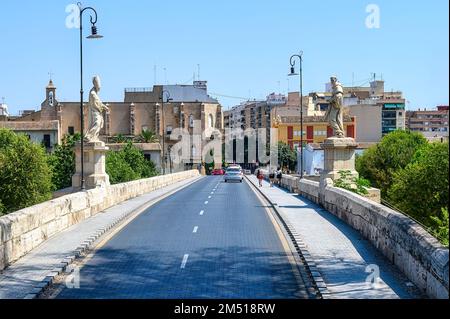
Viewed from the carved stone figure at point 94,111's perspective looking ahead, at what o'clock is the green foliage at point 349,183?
The green foliage is roughly at 1 o'clock from the carved stone figure.

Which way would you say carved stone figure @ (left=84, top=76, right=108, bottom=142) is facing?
to the viewer's right

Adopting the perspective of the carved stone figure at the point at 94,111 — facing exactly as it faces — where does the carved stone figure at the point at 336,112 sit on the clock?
the carved stone figure at the point at 336,112 is roughly at 1 o'clock from the carved stone figure at the point at 94,111.

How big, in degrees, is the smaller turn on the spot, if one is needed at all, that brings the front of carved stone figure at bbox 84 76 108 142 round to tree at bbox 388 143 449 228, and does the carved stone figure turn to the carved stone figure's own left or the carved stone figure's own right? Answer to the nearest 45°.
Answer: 0° — it already faces it
